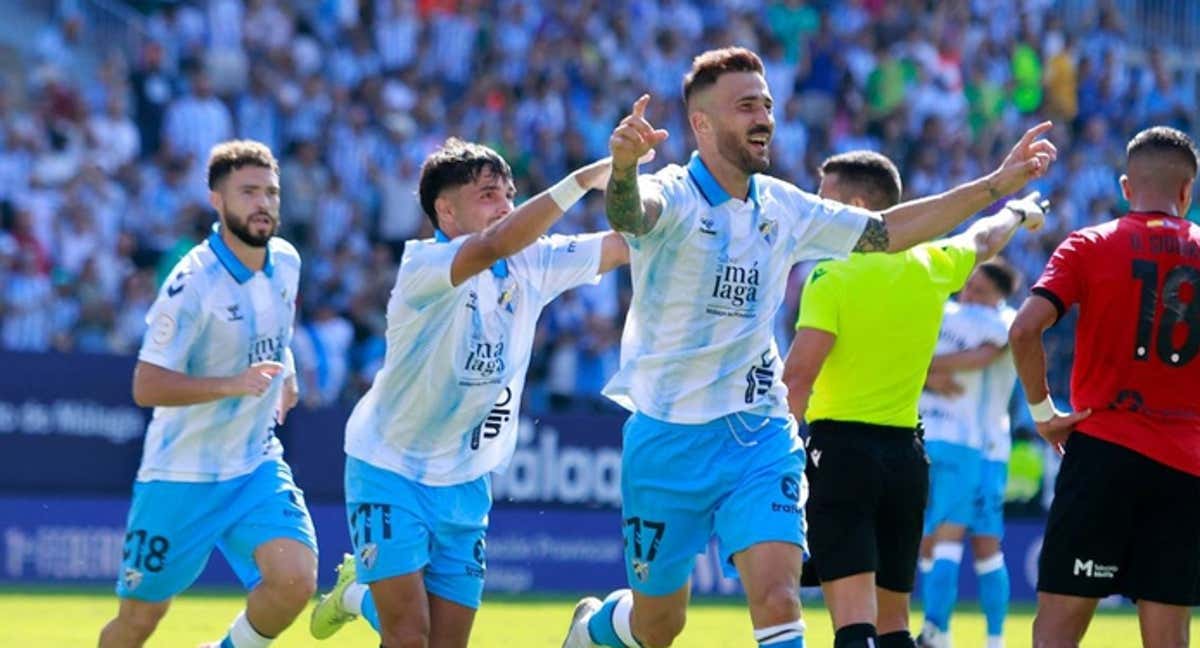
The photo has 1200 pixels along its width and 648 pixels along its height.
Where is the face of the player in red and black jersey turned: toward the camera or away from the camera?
away from the camera

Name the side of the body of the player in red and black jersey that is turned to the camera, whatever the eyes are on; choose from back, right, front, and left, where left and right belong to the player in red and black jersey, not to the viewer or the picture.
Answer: back

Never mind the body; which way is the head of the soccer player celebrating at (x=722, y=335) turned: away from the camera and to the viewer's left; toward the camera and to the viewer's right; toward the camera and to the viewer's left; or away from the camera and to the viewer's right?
toward the camera and to the viewer's right

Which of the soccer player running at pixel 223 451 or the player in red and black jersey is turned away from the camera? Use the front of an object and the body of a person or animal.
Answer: the player in red and black jersey

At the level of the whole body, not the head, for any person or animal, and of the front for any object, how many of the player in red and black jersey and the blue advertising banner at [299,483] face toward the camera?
1

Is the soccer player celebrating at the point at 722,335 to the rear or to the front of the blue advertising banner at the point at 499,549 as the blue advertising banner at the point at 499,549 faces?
to the front

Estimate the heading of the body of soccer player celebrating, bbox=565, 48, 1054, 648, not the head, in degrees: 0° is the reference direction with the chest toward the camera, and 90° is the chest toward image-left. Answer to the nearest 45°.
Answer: approximately 315°

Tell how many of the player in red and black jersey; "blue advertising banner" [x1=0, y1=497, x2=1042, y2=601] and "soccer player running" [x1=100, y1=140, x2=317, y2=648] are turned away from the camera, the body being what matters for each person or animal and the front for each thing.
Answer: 1

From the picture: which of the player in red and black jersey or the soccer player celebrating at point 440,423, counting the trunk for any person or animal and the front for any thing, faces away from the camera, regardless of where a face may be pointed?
the player in red and black jersey

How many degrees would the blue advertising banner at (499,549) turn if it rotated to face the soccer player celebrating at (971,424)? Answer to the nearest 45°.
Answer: approximately 45° to its left
